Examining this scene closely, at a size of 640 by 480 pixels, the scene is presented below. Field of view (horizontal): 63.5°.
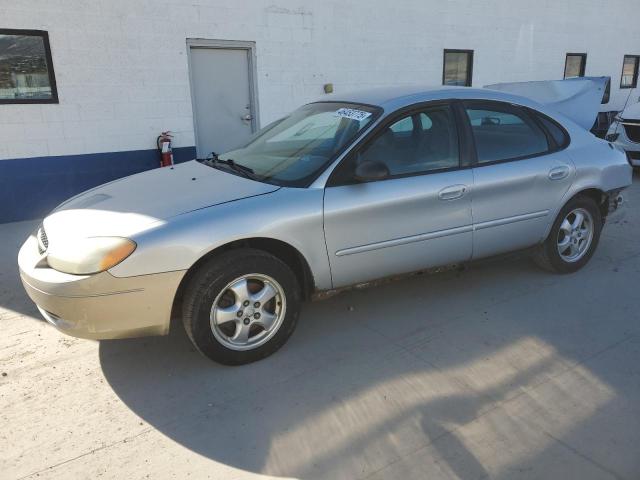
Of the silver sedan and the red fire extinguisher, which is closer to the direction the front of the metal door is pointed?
the silver sedan

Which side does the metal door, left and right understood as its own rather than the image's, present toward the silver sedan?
front

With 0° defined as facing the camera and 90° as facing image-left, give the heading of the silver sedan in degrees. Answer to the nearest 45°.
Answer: approximately 45°

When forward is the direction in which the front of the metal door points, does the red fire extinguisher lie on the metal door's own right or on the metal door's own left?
on the metal door's own right

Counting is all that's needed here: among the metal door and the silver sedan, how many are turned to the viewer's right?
0

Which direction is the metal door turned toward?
toward the camera

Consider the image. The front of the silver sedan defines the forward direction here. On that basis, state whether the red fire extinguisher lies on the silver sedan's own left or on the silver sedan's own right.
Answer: on the silver sedan's own right
